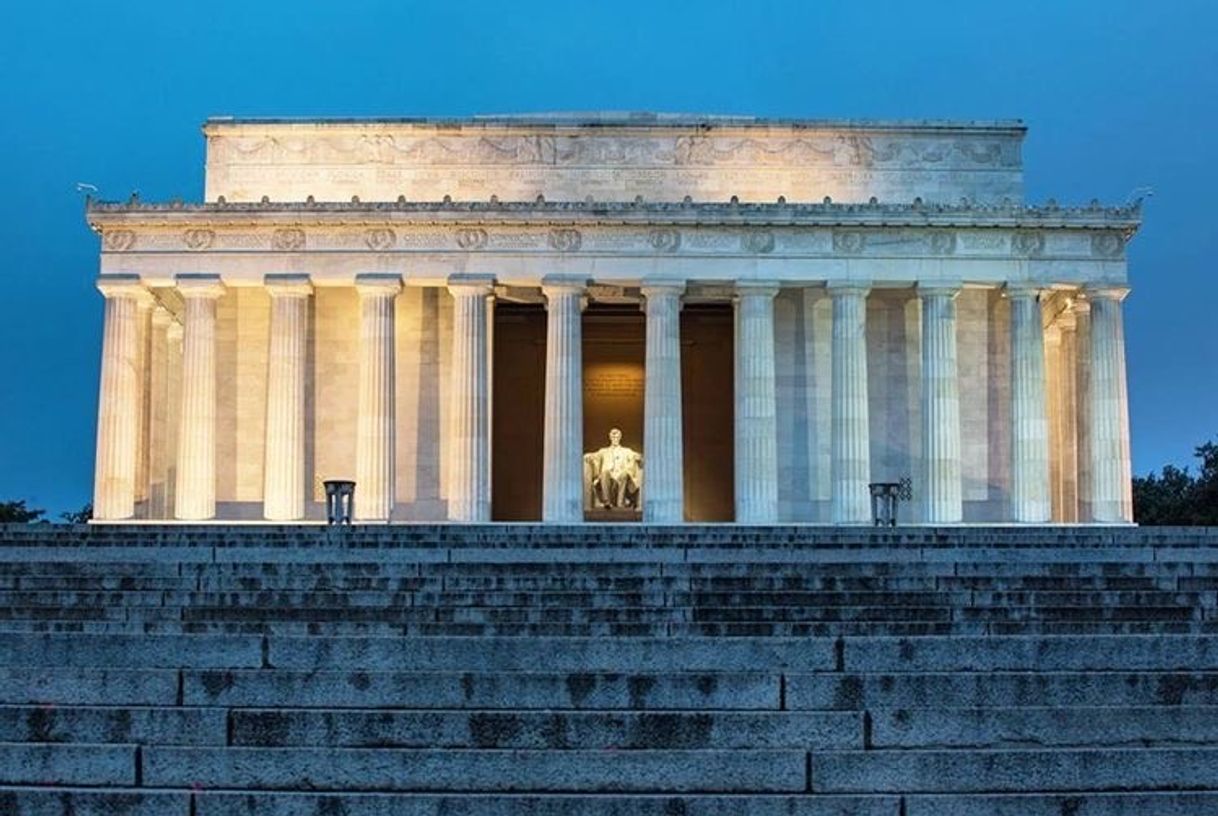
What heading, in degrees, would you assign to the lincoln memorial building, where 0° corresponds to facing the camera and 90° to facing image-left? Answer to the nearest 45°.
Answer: approximately 0°
